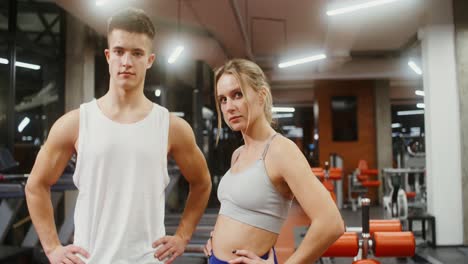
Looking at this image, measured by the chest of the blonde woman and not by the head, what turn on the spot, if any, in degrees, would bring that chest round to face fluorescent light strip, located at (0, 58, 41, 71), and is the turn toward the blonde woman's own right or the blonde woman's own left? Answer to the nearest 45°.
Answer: approximately 90° to the blonde woman's own right

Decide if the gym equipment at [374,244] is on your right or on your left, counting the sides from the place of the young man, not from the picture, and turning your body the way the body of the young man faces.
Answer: on your left

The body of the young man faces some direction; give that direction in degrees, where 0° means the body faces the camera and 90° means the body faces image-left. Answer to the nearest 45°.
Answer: approximately 0°

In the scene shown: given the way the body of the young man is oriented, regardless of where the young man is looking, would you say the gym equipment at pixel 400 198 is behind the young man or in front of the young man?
behind

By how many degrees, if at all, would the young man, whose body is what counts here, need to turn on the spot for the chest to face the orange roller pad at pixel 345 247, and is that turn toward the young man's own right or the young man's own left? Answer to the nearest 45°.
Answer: approximately 135° to the young man's own left

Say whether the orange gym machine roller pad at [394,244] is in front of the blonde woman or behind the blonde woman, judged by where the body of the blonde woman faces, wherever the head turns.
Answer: behind

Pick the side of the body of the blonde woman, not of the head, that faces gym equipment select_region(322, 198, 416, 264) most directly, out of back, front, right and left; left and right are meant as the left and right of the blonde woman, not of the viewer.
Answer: back

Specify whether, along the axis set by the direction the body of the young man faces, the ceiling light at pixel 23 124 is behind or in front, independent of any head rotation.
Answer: behind

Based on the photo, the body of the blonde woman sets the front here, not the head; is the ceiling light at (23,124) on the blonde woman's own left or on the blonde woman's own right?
on the blonde woman's own right

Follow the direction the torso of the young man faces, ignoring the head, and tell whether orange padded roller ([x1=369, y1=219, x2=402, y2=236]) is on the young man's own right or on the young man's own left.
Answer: on the young man's own left

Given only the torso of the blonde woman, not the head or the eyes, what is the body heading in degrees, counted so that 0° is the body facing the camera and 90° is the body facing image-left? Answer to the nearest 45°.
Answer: approximately 45°
